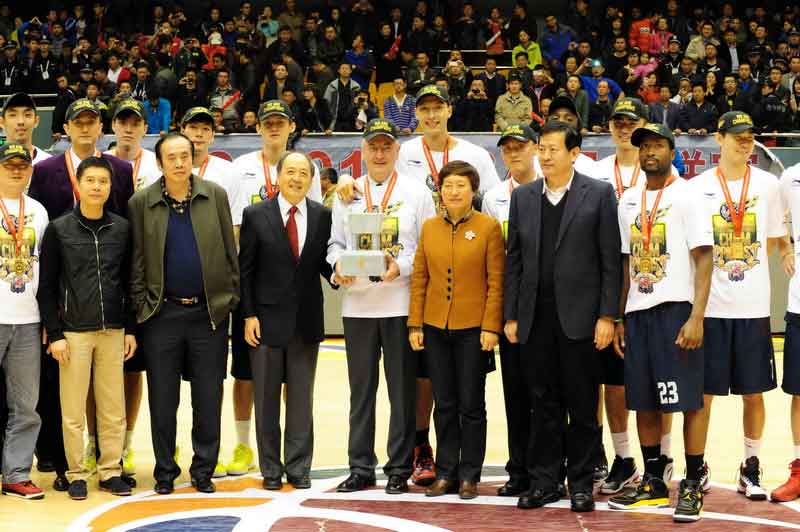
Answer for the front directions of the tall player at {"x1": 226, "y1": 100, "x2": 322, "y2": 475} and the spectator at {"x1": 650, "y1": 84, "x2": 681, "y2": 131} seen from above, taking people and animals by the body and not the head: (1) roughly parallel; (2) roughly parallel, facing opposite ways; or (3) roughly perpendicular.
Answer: roughly parallel

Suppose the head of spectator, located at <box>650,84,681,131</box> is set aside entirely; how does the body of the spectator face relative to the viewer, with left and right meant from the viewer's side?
facing the viewer

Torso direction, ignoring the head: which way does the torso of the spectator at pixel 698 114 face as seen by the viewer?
toward the camera

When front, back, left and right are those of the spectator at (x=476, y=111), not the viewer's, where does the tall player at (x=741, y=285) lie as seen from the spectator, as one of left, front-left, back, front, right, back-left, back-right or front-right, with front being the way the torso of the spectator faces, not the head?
front

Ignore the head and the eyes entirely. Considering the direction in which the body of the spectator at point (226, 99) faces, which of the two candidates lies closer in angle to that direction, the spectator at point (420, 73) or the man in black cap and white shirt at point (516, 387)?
the man in black cap and white shirt

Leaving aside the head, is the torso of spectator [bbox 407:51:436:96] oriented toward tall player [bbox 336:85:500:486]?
yes

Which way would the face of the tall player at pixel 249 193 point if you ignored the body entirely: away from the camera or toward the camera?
toward the camera

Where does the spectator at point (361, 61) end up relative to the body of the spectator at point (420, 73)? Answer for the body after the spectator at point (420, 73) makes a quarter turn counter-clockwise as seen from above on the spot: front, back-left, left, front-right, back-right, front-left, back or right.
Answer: back-left

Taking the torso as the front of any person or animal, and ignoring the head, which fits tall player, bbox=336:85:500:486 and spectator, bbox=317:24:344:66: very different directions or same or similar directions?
same or similar directions

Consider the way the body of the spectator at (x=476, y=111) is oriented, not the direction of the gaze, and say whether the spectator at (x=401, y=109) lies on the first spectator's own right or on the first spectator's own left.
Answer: on the first spectator's own right

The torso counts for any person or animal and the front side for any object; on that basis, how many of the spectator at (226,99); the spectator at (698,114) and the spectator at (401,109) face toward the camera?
3

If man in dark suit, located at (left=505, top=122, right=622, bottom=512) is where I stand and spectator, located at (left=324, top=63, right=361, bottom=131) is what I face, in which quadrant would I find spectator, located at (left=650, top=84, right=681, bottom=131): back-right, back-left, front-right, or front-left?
front-right

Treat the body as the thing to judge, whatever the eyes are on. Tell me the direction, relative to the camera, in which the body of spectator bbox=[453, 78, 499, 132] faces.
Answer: toward the camera

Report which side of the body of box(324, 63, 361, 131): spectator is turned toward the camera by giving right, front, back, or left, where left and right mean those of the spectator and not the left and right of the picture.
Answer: front

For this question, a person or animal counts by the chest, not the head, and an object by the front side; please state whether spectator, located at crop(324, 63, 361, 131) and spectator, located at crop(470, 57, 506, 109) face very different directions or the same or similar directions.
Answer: same or similar directions

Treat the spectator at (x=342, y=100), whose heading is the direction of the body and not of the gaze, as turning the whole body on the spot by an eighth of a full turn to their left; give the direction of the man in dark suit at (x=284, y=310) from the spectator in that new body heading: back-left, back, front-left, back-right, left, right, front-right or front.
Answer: front-right
